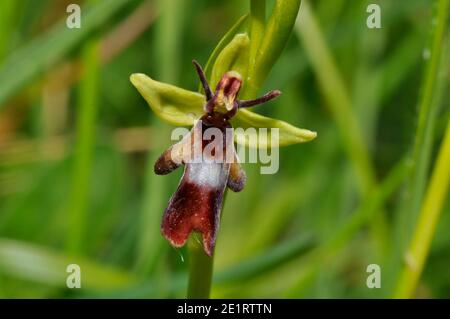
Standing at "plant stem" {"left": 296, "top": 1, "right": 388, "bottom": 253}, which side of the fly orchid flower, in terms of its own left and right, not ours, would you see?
back

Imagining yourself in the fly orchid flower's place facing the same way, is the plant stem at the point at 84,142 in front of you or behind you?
behind

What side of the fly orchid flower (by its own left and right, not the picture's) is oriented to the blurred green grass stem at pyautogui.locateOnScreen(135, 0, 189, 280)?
back

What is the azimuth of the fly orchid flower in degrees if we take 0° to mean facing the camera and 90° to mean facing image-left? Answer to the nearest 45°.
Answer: approximately 0°
